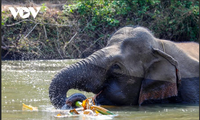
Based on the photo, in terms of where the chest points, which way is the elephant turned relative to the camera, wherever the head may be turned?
to the viewer's left
